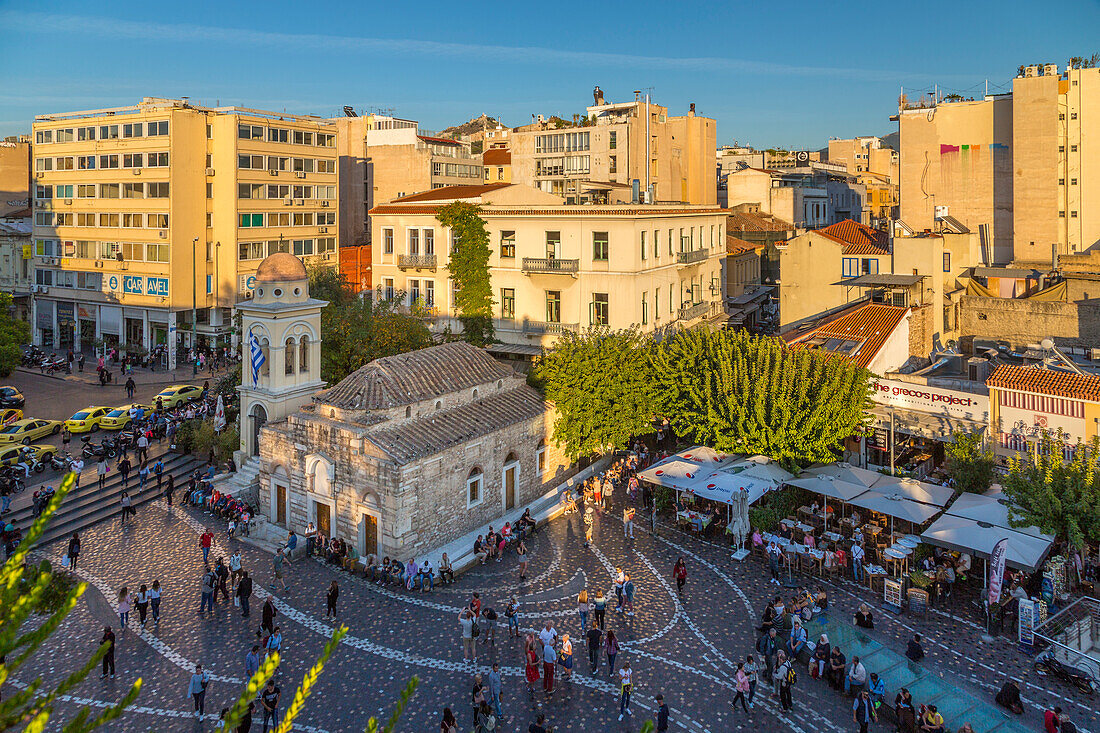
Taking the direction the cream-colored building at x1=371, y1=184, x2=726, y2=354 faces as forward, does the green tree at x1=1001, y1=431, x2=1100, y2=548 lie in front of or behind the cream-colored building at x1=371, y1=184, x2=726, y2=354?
in front

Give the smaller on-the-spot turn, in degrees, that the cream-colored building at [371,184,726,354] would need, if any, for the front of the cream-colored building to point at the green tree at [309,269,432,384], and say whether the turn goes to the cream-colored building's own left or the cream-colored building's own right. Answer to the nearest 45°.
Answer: approximately 45° to the cream-colored building's own right

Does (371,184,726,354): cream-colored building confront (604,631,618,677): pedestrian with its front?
yes

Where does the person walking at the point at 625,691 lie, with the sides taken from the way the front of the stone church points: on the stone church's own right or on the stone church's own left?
on the stone church's own left

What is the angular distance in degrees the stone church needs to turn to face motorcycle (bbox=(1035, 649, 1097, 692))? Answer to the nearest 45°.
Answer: approximately 90° to its left

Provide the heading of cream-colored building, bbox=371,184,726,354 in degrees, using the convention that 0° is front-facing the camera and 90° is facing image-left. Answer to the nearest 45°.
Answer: approximately 0°

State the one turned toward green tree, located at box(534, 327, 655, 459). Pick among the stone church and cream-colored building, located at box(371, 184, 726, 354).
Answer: the cream-colored building

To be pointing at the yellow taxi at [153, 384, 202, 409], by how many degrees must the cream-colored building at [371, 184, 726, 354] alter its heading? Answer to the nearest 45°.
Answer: approximately 90° to its right

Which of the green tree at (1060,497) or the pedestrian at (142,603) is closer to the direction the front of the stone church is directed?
the pedestrian

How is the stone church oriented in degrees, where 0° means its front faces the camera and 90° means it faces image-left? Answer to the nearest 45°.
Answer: approximately 45°

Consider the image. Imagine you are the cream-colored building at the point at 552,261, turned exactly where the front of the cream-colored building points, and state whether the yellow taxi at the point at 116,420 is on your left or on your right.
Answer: on your right
